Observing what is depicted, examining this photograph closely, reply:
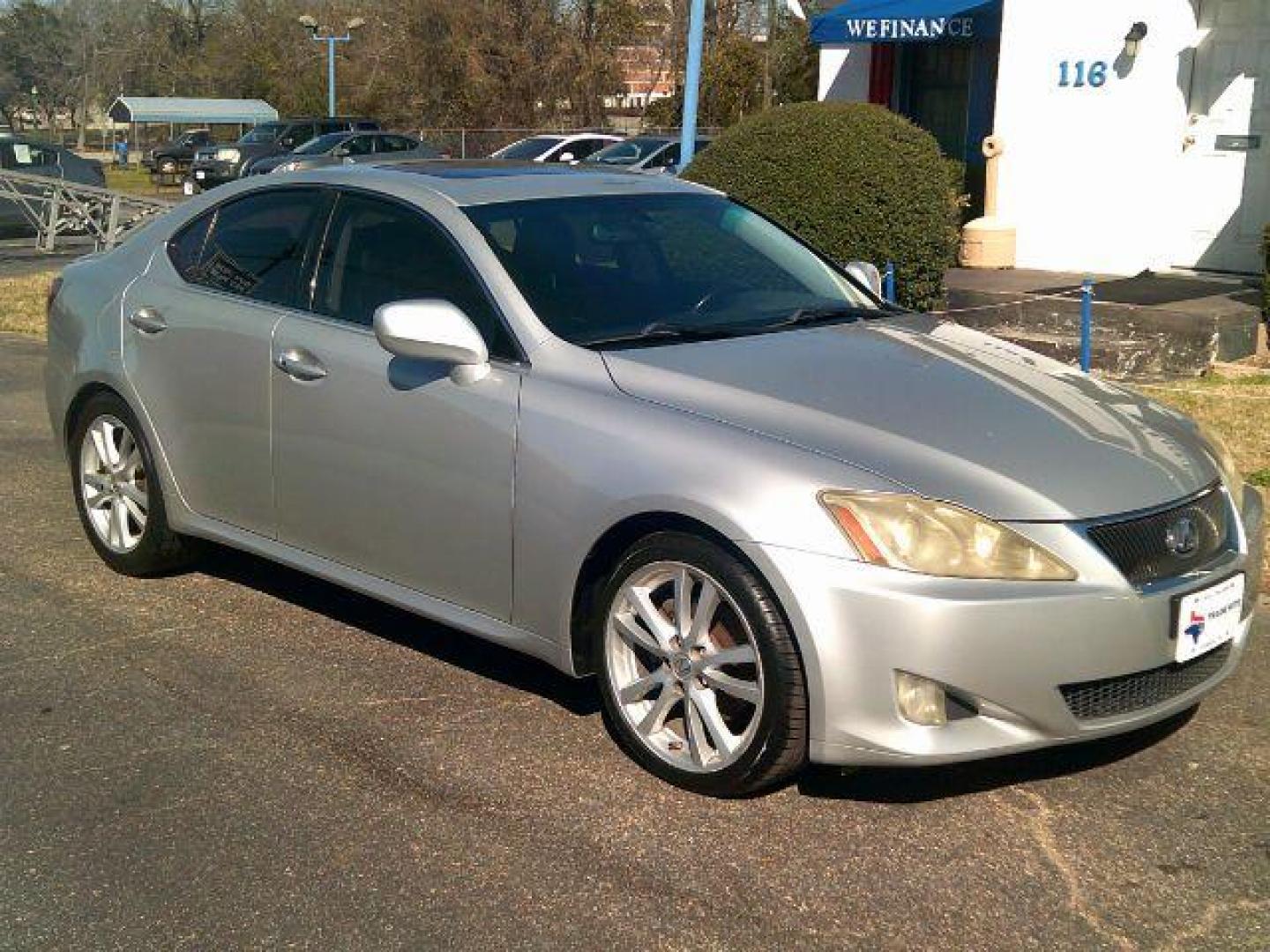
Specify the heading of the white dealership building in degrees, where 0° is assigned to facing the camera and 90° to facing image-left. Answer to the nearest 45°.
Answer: approximately 0°

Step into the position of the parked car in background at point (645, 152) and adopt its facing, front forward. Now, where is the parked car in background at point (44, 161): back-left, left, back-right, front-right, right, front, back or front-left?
front-right

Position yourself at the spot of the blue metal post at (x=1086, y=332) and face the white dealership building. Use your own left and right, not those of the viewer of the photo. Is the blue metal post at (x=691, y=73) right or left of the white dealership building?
left

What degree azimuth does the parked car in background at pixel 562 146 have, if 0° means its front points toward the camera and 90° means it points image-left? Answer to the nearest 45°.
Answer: approximately 45°

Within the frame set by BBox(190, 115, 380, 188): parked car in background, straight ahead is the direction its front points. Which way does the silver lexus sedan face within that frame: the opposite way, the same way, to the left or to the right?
to the left

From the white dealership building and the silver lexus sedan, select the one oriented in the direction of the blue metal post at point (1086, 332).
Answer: the white dealership building
